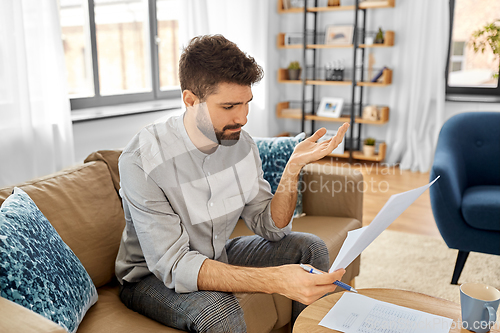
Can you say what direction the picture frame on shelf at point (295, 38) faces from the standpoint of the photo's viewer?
facing the viewer

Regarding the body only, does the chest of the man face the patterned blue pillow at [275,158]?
no

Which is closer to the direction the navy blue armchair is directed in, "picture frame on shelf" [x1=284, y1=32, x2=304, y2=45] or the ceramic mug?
the ceramic mug

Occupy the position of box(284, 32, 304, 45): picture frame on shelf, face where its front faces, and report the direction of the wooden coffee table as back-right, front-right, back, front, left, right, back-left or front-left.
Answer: front

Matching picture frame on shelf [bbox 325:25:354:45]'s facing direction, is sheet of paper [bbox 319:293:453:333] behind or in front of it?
in front

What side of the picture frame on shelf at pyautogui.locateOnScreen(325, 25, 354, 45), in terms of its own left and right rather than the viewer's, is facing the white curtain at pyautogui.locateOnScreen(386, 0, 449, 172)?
left

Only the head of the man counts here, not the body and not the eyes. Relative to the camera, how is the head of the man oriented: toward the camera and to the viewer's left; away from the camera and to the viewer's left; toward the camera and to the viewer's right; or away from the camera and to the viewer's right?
toward the camera and to the viewer's right

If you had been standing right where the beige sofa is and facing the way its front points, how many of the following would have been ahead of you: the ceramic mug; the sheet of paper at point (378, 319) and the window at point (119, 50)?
2

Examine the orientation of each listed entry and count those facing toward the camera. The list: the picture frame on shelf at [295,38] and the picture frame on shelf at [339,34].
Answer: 2

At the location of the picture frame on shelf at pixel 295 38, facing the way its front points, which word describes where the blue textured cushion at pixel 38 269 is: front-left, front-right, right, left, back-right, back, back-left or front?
front

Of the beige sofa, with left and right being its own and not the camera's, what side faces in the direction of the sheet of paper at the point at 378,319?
front

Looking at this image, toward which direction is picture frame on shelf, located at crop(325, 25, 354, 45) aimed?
toward the camera

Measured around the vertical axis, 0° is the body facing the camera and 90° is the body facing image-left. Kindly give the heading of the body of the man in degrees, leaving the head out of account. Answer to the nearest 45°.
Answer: approximately 315°

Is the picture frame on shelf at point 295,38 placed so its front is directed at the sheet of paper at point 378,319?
yes

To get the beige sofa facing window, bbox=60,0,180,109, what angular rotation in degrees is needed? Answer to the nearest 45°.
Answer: approximately 135° to its left

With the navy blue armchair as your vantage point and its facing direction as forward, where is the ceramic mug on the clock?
The ceramic mug is roughly at 12 o'clock from the navy blue armchair.
